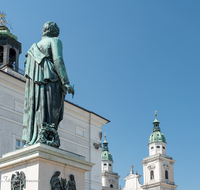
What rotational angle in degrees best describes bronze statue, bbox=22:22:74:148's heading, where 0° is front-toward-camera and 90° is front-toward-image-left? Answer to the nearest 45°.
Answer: approximately 225°

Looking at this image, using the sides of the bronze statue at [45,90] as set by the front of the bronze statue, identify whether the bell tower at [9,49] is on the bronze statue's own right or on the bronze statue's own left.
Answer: on the bronze statue's own left
